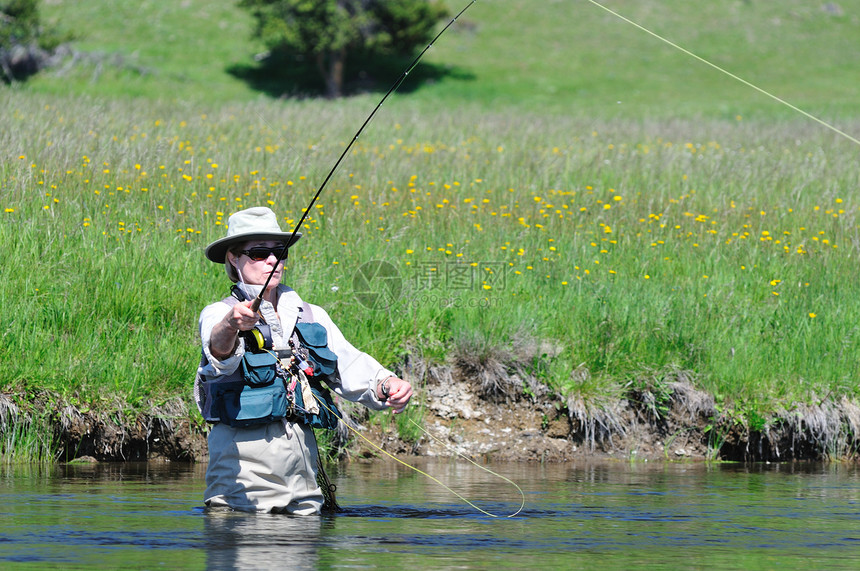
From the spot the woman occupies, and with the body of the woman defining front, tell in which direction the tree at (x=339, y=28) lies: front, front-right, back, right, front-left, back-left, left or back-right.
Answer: back-left

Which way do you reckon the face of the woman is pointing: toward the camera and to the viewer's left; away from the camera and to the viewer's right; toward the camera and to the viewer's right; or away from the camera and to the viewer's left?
toward the camera and to the viewer's right

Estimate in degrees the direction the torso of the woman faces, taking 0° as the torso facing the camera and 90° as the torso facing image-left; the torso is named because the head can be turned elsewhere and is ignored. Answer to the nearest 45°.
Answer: approximately 315°
